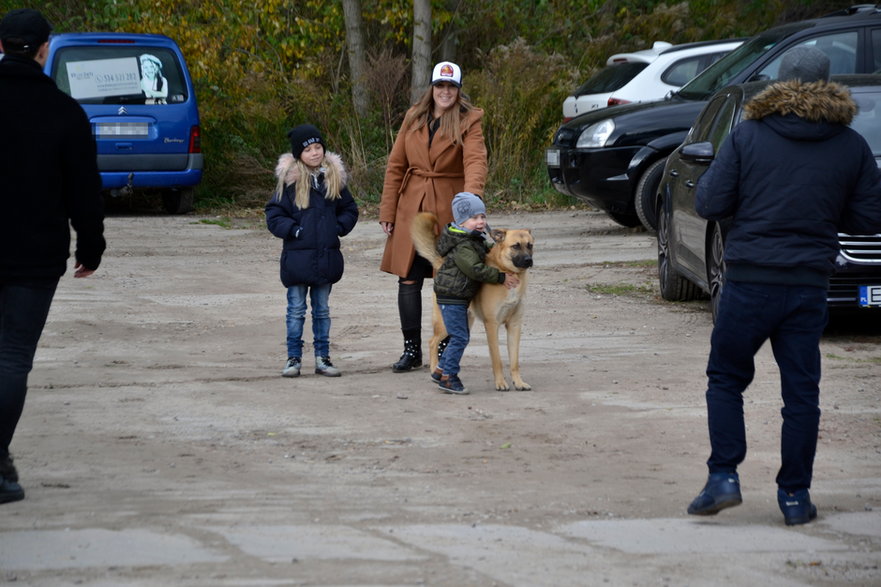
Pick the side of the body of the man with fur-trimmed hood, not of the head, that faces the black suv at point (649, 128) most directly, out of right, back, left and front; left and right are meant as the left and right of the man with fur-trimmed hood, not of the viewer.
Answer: front

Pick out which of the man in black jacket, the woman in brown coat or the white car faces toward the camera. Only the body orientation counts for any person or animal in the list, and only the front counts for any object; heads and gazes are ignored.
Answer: the woman in brown coat

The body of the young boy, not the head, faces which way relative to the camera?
to the viewer's right

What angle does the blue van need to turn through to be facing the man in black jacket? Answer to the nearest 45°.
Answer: approximately 180°

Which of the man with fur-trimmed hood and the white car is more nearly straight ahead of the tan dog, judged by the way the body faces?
the man with fur-trimmed hood

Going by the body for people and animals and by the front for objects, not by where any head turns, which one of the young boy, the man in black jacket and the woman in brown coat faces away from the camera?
the man in black jacket

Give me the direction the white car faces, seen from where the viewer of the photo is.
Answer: facing away from the viewer and to the right of the viewer

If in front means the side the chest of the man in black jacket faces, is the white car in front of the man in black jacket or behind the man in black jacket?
in front

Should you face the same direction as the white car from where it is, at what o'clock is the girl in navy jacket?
The girl in navy jacket is roughly at 5 o'clock from the white car.

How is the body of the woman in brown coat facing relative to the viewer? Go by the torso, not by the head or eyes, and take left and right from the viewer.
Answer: facing the viewer

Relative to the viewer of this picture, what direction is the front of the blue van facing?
facing away from the viewer

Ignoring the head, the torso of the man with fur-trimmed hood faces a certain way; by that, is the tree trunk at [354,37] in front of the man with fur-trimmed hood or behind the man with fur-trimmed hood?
in front

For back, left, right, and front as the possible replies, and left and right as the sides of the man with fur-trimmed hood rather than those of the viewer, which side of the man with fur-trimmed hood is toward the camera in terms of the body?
back

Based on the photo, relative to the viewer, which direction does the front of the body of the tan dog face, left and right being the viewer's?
facing the viewer and to the right of the viewer

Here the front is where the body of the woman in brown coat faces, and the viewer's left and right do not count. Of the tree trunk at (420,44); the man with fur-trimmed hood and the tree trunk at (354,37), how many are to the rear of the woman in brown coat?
2

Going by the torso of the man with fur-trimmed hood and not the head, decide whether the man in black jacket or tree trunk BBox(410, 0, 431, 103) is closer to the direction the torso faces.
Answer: the tree trunk

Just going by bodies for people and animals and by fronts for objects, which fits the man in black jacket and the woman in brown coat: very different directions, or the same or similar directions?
very different directions

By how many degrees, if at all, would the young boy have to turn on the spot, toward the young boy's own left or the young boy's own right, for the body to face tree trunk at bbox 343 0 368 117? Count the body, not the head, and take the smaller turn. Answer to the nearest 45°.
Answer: approximately 90° to the young boy's own left

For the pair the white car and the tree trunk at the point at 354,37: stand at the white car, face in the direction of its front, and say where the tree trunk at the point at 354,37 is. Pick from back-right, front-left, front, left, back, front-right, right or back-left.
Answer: left

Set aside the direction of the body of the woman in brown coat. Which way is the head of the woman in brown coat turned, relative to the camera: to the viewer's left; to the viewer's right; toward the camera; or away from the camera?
toward the camera

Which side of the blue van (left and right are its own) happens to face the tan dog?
back

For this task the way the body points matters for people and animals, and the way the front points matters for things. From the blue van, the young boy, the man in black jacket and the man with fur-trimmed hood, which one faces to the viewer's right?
the young boy
